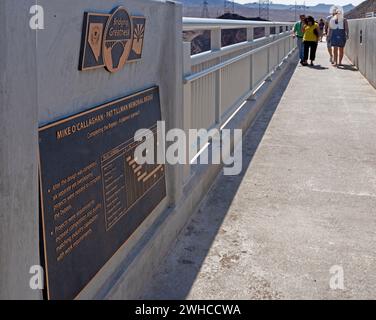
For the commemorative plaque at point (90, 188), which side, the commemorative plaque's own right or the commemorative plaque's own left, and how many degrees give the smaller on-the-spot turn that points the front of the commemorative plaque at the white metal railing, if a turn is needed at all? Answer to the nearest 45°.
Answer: approximately 135° to the commemorative plaque's own left

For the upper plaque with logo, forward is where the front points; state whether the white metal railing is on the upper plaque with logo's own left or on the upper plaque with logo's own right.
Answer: on the upper plaque with logo's own left

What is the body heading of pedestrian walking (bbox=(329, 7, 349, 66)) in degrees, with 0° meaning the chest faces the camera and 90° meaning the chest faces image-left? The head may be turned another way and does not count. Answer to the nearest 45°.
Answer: approximately 0°

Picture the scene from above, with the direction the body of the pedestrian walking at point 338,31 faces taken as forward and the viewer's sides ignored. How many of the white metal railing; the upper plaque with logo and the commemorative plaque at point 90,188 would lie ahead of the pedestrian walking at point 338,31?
3

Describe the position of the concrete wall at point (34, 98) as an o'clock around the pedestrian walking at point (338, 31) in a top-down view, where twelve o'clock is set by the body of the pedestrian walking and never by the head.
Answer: The concrete wall is roughly at 12 o'clock from the pedestrian walking.

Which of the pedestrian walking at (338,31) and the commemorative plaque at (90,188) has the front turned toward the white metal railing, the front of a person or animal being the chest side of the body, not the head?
the pedestrian walking

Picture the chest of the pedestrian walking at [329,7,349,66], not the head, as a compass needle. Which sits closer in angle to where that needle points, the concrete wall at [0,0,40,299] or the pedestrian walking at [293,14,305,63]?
the concrete wall

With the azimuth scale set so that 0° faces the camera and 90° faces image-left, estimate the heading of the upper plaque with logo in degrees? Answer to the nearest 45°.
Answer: approximately 315°
